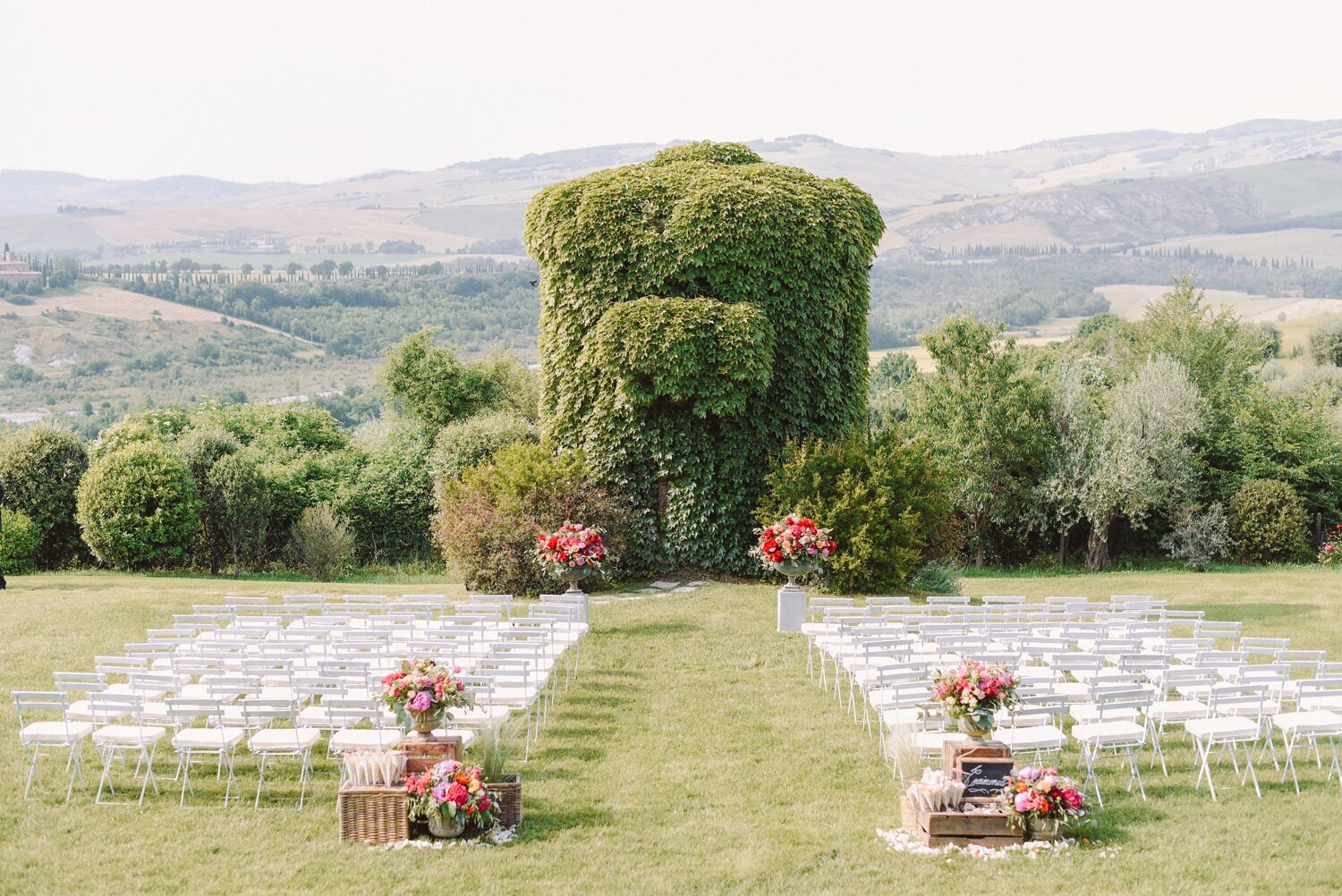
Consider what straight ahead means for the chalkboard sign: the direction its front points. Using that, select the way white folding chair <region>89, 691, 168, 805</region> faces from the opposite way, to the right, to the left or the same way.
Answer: the opposite way

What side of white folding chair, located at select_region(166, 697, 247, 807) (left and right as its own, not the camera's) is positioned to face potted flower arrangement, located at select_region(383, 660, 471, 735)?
right

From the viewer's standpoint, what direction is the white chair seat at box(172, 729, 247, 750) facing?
away from the camera

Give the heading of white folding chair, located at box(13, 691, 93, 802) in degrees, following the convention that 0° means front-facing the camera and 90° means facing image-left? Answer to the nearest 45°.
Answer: approximately 225°

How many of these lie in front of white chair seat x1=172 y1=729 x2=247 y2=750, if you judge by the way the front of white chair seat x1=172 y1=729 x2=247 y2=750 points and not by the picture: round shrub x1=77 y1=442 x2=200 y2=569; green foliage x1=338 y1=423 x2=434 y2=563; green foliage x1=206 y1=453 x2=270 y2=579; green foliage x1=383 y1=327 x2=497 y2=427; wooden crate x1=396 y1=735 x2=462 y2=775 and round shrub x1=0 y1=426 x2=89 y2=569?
5

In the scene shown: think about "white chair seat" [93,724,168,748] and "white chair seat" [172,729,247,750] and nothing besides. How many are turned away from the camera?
2

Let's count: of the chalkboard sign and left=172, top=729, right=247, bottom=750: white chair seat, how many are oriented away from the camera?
1

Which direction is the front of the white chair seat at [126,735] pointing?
away from the camera

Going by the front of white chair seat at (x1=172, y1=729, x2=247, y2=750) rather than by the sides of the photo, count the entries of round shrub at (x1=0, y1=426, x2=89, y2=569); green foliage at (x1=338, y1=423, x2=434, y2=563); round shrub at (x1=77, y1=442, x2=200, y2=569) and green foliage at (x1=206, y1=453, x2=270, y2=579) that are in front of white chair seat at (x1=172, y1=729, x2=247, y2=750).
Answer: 4

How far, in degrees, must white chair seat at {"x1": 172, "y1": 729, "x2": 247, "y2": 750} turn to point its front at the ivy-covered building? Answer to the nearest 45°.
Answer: approximately 45° to its right

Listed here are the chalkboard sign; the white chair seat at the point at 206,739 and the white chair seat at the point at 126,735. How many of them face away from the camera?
2

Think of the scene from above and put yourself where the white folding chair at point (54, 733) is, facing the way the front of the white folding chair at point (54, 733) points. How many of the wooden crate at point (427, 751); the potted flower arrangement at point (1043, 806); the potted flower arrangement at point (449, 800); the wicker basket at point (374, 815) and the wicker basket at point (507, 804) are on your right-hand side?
5
